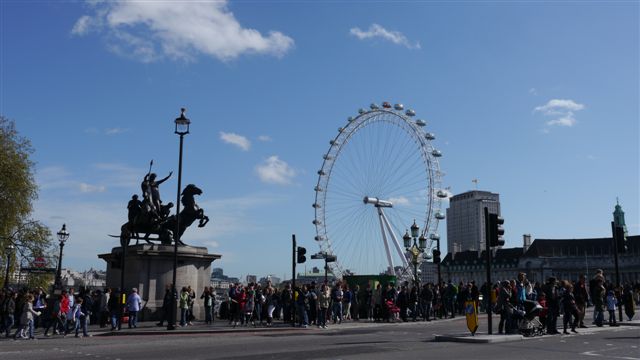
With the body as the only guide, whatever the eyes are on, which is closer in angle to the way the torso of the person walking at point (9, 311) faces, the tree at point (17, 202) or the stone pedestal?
the stone pedestal

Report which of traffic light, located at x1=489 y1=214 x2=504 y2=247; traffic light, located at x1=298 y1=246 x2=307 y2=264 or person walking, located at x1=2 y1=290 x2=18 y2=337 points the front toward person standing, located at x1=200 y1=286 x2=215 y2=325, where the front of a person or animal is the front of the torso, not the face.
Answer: person walking, located at x1=2 y1=290 x2=18 y2=337
